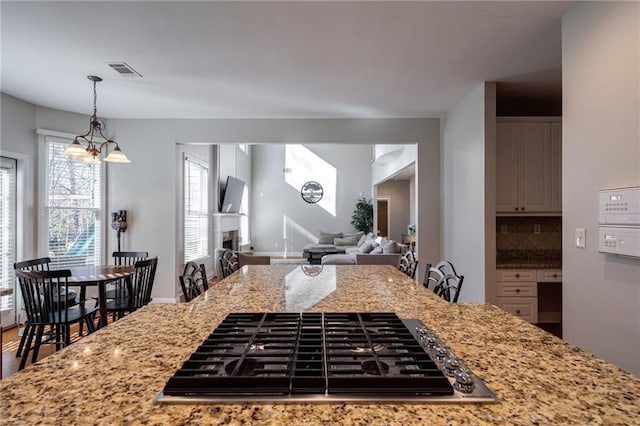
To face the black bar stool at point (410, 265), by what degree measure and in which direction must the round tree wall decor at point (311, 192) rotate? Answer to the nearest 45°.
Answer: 0° — it already faces it

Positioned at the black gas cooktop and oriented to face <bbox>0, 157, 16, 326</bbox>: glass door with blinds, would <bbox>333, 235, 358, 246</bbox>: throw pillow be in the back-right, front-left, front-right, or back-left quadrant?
front-right

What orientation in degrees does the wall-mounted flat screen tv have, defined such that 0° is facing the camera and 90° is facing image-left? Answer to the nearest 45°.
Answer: approximately 315°

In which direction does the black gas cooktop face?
toward the camera

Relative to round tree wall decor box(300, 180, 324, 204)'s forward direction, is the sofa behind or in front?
in front

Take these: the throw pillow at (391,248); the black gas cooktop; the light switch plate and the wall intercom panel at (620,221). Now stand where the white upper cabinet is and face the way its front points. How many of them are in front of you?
3

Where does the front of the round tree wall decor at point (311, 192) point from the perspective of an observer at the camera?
facing the viewer

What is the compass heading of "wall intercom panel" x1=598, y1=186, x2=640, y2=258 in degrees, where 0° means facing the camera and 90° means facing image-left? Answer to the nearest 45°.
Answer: approximately 45°

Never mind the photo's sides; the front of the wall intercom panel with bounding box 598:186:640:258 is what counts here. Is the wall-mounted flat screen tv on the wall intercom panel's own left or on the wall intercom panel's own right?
on the wall intercom panel's own right

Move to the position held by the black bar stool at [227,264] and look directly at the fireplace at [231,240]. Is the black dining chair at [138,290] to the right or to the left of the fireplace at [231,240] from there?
left

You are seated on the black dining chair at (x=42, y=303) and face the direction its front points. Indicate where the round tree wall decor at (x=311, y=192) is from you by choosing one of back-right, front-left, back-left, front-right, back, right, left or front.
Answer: front

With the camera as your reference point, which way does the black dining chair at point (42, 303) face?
facing away from the viewer and to the right of the viewer

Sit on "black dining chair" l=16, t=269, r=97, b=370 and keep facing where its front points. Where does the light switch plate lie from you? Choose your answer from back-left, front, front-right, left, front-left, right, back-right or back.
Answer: right

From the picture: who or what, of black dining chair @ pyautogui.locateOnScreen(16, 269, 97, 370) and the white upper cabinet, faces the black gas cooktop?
the white upper cabinet

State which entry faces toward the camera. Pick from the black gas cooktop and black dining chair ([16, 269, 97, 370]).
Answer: the black gas cooktop

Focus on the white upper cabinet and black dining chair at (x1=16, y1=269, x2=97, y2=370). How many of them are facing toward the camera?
1

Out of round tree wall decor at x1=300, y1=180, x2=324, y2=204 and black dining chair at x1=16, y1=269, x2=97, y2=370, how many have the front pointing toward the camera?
1

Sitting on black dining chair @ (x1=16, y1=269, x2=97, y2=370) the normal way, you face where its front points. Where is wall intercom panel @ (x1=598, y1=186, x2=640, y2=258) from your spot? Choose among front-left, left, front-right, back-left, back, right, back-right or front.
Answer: right

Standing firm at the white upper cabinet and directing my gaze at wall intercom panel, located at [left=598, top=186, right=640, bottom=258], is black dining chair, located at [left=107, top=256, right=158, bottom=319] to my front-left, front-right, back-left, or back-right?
front-right

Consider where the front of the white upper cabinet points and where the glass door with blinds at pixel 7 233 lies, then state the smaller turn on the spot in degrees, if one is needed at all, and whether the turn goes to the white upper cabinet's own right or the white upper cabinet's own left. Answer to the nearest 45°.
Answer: approximately 45° to the white upper cabinet's own right
